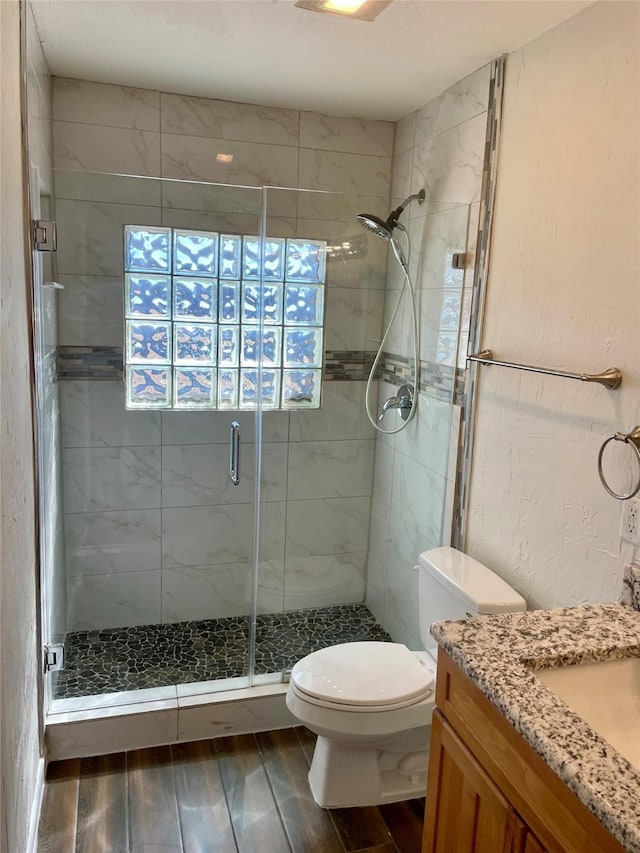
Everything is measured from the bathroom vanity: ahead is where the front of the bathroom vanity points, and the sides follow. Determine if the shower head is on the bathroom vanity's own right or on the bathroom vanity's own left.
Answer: on the bathroom vanity's own right

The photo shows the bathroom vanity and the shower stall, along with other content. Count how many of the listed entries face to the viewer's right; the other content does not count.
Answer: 0

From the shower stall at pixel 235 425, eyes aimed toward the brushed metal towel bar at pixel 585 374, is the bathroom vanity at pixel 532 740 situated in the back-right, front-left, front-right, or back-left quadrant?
front-right

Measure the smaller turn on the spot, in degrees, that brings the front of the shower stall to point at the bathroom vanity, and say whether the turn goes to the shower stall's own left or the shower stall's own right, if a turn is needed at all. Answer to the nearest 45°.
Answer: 0° — it already faces it

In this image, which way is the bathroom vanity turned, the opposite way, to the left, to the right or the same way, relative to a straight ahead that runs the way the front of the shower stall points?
to the right

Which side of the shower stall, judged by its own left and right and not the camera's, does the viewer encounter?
front

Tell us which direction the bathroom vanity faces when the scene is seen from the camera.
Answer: facing the viewer and to the left of the viewer

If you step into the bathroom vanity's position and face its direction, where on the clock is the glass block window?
The glass block window is roughly at 3 o'clock from the bathroom vanity.

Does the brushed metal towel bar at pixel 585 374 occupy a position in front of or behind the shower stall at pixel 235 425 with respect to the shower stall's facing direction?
in front
